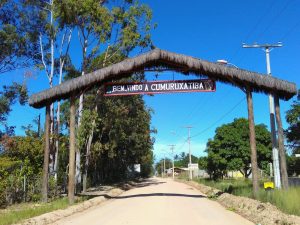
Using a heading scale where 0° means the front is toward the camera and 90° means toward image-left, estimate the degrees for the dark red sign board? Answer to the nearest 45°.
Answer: approximately 0°
